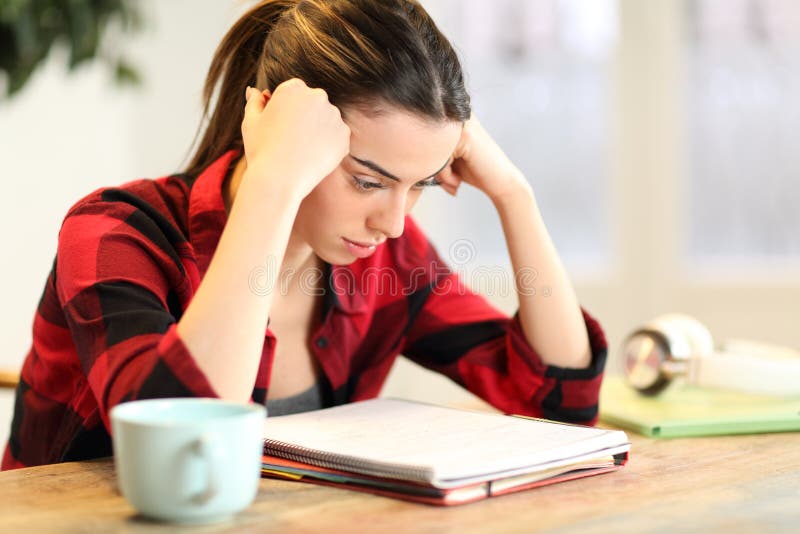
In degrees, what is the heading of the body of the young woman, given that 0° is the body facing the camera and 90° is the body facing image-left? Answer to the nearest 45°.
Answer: approximately 315°
